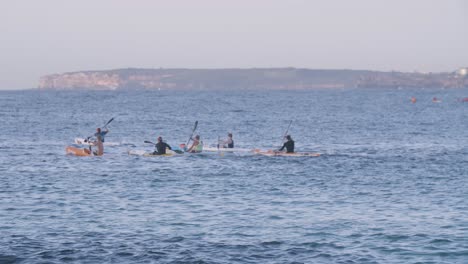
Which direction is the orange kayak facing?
to the viewer's left

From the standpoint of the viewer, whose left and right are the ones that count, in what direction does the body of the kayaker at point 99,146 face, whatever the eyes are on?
facing to the left of the viewer

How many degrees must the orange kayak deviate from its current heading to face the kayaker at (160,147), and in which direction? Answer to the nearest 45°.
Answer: approximately 180°

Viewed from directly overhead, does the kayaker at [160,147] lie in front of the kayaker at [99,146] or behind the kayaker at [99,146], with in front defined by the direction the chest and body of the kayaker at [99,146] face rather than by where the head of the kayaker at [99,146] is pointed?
behind
